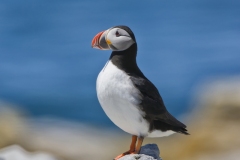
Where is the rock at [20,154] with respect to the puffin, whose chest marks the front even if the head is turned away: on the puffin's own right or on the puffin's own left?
on the puffin's own right

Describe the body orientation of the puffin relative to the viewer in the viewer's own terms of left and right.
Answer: facing to the left of the viewer
